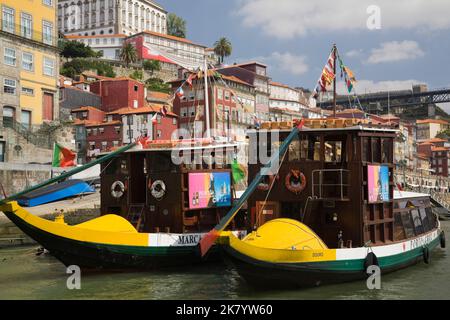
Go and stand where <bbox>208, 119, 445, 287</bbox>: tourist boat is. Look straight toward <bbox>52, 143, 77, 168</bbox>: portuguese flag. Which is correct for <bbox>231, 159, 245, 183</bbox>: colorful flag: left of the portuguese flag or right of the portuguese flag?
right

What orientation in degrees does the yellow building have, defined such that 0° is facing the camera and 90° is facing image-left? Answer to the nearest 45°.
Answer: approximately 315°

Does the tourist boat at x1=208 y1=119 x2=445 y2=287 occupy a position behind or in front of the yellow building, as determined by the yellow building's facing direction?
in front

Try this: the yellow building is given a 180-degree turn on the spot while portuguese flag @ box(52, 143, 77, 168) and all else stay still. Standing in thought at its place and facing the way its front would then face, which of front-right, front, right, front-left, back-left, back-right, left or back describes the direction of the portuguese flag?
back-left
